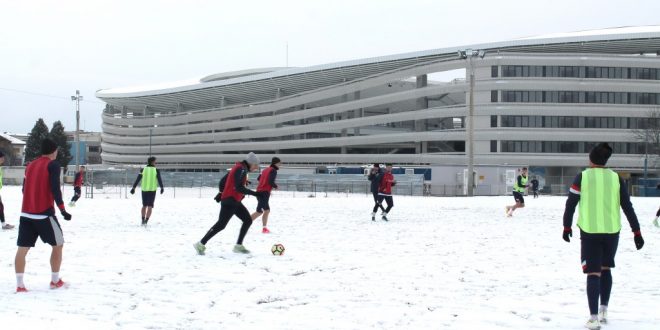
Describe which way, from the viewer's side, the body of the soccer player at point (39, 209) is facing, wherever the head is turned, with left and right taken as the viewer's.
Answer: facing away from the viewer and to the right of the viewer

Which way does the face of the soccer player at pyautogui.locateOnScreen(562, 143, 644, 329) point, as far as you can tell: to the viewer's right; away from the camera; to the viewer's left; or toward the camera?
away from the camera

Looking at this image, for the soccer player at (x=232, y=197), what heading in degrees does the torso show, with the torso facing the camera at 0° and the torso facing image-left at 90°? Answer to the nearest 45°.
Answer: approximately 270°

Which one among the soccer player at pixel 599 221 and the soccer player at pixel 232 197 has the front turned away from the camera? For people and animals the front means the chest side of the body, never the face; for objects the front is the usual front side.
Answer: the soccer player at pixel 599 221

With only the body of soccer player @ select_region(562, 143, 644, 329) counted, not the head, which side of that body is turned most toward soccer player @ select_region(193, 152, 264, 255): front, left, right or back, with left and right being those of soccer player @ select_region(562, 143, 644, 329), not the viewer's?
left

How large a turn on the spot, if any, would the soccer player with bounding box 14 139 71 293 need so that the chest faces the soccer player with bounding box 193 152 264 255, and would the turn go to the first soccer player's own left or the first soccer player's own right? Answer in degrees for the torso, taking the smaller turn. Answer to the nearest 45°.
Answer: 0° — they already face them

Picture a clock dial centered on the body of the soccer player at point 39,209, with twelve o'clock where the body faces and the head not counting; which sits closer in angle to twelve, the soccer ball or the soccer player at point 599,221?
the soccer ball

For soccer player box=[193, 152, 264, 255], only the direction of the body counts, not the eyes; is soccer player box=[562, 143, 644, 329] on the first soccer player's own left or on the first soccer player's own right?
on the first soccer player's own right

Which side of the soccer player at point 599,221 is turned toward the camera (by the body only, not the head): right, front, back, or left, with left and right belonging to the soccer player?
back

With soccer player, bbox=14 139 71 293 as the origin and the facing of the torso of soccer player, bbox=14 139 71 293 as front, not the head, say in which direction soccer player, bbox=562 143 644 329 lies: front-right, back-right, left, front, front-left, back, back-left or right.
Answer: right

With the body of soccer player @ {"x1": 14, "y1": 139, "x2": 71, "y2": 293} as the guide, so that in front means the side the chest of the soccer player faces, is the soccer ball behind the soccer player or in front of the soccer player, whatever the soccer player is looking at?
in front
